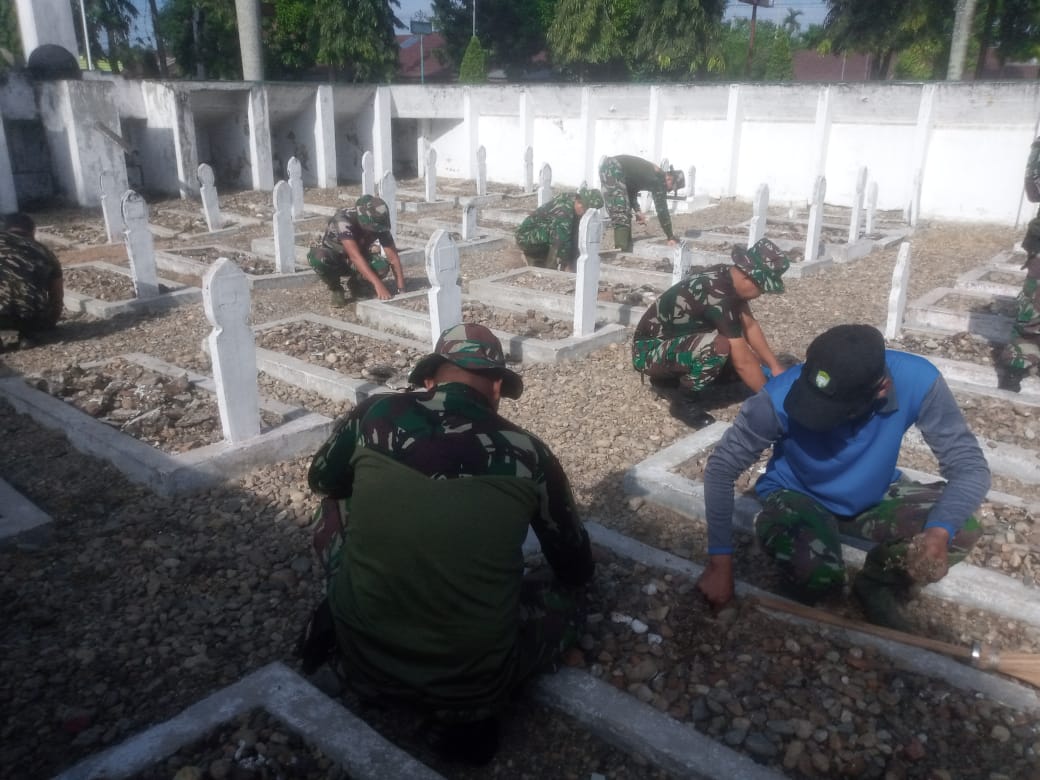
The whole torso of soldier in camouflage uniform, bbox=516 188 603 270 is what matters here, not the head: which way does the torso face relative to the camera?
to the viewer's right

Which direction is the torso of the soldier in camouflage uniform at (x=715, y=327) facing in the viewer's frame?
to the viewer's right

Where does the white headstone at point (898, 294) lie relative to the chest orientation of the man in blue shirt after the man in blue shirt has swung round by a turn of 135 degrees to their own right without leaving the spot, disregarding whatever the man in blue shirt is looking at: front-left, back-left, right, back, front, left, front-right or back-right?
front-right

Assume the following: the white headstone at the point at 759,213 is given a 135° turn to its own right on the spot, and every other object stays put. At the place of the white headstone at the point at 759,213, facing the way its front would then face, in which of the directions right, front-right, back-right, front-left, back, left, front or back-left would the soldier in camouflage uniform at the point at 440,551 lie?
left

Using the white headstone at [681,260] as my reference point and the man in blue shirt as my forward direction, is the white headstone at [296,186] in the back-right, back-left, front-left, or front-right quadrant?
back-right

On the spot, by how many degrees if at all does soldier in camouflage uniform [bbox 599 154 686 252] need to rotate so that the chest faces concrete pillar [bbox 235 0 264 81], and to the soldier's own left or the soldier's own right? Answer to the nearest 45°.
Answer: approximately 135° to the soldier's own left

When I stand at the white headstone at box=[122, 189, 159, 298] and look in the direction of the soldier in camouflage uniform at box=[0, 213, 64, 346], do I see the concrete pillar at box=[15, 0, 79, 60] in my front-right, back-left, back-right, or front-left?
back-right

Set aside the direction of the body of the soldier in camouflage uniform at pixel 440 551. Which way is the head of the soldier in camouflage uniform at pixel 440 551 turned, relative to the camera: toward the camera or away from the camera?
away from the camera

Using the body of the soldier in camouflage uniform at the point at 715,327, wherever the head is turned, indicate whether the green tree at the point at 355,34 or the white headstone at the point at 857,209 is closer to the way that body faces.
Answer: the white headstone

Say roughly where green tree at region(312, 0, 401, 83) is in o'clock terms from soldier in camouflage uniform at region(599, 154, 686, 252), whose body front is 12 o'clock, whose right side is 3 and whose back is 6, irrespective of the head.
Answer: The green tree is roughly at 8 o'clock from the soldier in camouflage uniform.

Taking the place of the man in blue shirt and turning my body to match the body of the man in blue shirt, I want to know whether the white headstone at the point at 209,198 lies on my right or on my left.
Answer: on my right

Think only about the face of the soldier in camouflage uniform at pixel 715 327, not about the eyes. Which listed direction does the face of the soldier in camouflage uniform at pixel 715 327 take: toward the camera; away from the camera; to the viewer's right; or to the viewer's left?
to the viewer's right

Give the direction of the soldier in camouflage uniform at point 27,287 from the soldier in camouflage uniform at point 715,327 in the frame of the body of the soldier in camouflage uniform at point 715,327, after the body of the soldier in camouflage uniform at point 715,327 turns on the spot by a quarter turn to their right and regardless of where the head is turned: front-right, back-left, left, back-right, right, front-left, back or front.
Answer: right

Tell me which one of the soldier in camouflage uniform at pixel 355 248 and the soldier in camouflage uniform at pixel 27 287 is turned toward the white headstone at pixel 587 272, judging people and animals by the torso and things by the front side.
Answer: the soldier in camouflage uniform at pixel 355 248

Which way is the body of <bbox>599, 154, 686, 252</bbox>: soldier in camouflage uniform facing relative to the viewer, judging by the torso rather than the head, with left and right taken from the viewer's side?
facing to the right of the viewer

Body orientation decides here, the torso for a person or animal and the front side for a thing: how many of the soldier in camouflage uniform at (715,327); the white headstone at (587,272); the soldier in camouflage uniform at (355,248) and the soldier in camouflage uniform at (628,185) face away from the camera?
0

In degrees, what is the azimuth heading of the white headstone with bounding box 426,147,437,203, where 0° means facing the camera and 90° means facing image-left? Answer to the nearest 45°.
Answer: approximately 315°

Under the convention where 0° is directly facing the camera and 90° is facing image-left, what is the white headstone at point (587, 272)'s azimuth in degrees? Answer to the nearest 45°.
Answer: approximately 315°
